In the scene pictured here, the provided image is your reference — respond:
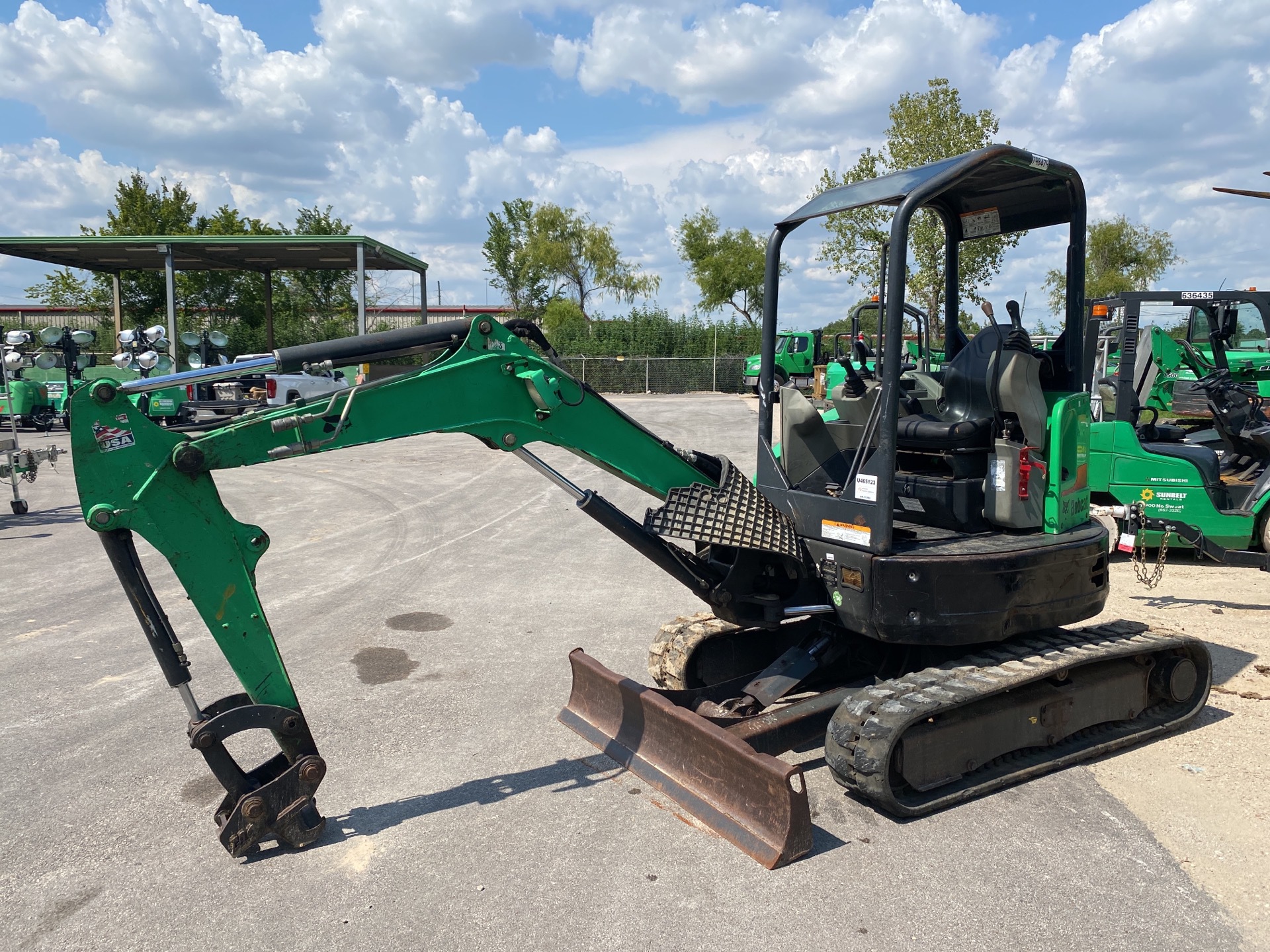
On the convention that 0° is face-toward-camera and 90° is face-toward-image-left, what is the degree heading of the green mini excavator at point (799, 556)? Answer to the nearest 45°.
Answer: approximately 45°

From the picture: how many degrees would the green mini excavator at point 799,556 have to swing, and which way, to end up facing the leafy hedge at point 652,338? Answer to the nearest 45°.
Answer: approximately 135° to its right

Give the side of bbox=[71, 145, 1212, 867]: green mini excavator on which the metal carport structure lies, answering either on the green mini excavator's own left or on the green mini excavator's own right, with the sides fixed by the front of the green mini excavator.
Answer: on the green mini excavator's own right

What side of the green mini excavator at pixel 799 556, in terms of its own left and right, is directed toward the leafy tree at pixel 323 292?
right

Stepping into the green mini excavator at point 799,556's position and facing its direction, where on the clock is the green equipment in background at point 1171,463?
The green equipment in background is roughly at 6 o'clock from the green mini excavator.
